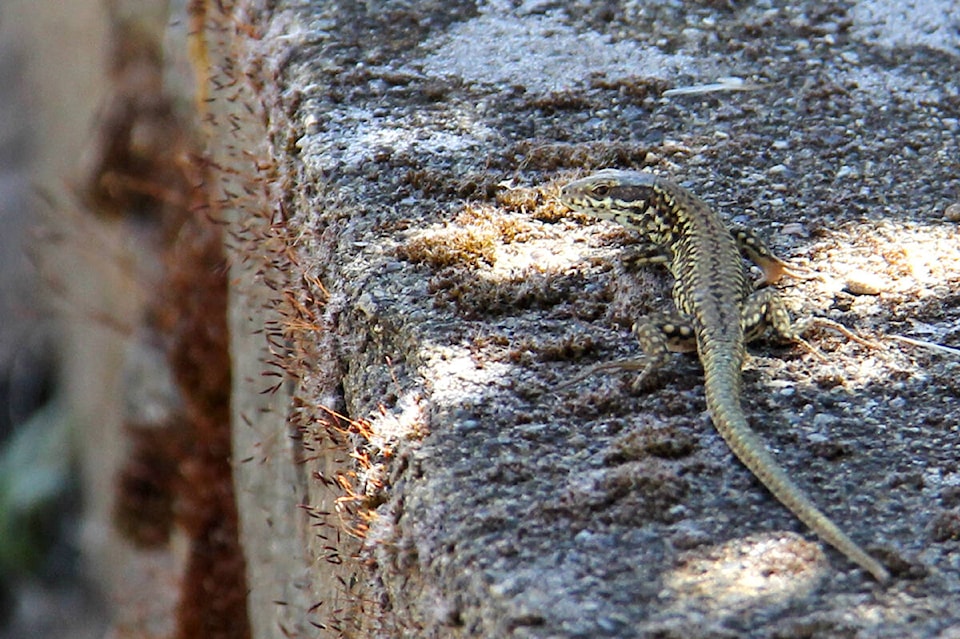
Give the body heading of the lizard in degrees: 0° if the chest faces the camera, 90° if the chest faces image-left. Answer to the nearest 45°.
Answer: approximately 135°
